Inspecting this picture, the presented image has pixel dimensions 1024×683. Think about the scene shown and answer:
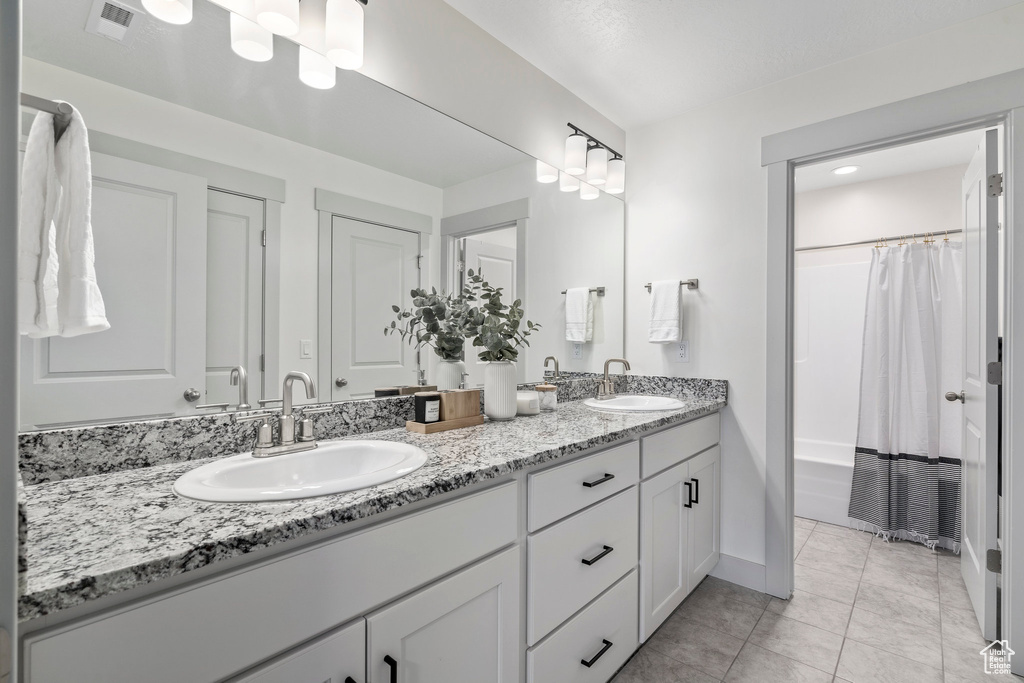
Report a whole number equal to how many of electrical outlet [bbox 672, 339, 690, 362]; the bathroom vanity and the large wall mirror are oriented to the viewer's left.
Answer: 0

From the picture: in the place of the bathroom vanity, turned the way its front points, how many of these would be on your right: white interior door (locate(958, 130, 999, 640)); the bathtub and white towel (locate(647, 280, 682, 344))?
0

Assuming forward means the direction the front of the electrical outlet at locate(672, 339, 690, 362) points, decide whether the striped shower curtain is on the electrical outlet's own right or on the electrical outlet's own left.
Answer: on the electrical outlet's own left

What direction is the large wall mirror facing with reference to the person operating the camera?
facing the viewer and to the right of the viewer

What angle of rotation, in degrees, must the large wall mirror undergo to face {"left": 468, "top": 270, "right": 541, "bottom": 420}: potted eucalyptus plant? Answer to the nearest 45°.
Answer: approximately 45° to its left

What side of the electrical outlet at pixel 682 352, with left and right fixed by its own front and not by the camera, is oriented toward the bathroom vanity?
front

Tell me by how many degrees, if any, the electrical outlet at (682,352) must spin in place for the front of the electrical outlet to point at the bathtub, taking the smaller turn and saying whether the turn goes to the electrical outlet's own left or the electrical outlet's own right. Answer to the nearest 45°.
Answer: approximately 135° to the electrical outlet's own left

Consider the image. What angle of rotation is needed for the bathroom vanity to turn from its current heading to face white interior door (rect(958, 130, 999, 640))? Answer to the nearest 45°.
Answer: approximately 45° to its left

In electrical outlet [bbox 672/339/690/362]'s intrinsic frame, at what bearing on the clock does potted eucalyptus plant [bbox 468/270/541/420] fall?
The potted eucalyptus plant is roughly at 1 o'clock from the electrical outlet.

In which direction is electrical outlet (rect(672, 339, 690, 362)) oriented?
toward the camera

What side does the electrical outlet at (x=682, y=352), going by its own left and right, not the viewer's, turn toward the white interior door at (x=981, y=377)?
left

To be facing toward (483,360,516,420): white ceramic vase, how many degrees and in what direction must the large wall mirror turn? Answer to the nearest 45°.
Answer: approximately 45° to its left

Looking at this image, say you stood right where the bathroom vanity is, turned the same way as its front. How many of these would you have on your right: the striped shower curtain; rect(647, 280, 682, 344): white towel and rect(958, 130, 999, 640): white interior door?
0
